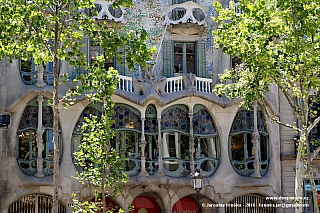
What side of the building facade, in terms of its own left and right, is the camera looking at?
front

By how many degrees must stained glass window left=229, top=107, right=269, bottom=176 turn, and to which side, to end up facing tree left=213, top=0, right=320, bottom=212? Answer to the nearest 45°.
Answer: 0° — it already faces it

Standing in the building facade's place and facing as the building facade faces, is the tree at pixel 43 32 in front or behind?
in front

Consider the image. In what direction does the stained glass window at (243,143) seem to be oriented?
toward the camera

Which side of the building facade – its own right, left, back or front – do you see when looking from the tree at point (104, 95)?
front

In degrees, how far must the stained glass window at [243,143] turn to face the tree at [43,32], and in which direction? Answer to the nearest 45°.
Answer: approximately 45° to its right

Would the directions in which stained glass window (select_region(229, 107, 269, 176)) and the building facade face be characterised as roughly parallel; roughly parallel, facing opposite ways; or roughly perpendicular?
roughly parallel

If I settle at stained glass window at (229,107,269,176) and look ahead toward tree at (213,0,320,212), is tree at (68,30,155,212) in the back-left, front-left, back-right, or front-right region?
front-right
